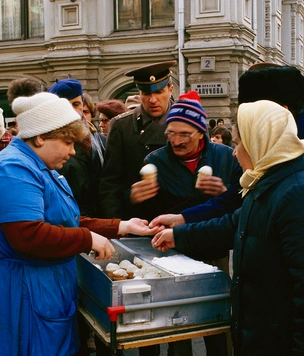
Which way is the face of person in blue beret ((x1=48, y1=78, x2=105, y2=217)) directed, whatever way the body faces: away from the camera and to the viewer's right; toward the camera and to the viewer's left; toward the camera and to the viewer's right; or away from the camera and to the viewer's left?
toward the camera and to the viewer's right

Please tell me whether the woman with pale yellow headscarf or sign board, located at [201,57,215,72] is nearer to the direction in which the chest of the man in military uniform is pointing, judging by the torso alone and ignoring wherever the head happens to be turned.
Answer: the woman with pale yellow headscarf

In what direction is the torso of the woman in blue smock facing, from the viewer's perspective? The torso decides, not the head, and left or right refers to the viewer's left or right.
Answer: facing to the right of the viewer

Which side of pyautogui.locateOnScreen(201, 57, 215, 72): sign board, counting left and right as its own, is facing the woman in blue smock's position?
front

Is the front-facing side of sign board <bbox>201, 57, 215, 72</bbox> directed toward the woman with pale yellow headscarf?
yes

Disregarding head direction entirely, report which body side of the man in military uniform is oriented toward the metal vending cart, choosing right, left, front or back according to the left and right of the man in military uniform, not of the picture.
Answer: front

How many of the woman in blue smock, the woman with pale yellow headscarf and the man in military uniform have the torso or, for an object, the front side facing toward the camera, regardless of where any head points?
1

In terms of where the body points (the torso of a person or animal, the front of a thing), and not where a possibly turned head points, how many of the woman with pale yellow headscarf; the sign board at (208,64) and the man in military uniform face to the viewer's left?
1

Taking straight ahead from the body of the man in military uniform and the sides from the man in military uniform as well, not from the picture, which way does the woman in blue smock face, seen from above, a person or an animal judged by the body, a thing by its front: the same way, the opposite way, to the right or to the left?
to the left

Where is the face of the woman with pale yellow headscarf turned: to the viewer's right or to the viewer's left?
to the viewer's left
